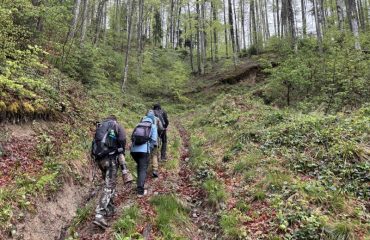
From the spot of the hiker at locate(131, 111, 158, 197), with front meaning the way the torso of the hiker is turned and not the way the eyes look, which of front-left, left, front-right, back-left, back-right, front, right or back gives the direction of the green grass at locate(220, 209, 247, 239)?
right

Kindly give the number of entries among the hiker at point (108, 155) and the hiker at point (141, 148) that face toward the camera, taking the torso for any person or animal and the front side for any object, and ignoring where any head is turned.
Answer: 0

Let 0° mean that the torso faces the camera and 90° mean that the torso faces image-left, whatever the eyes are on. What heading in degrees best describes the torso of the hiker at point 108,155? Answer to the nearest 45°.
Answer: approximately 225°

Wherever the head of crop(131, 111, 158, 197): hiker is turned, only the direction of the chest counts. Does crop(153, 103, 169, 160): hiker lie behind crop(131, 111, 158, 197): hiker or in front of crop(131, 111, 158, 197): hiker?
in front

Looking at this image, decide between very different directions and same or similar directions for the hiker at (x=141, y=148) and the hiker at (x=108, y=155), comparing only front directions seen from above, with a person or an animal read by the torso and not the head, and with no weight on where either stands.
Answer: same or similar directions

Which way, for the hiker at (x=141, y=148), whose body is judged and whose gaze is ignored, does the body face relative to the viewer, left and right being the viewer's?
facing away from the viewer and to the right of the viewer

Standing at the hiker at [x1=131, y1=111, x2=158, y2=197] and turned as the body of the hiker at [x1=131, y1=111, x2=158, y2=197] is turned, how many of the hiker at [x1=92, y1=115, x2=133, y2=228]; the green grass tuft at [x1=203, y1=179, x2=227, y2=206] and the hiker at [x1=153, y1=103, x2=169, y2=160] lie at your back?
1

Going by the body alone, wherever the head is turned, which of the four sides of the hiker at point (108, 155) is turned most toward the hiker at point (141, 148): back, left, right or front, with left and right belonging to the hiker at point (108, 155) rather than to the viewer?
front

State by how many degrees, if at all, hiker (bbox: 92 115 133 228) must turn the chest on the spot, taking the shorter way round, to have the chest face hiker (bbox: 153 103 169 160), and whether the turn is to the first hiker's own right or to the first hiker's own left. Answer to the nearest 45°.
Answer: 0° — they already face them

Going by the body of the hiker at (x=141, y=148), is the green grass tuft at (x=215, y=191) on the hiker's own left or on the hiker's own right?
on the hiker's own right
